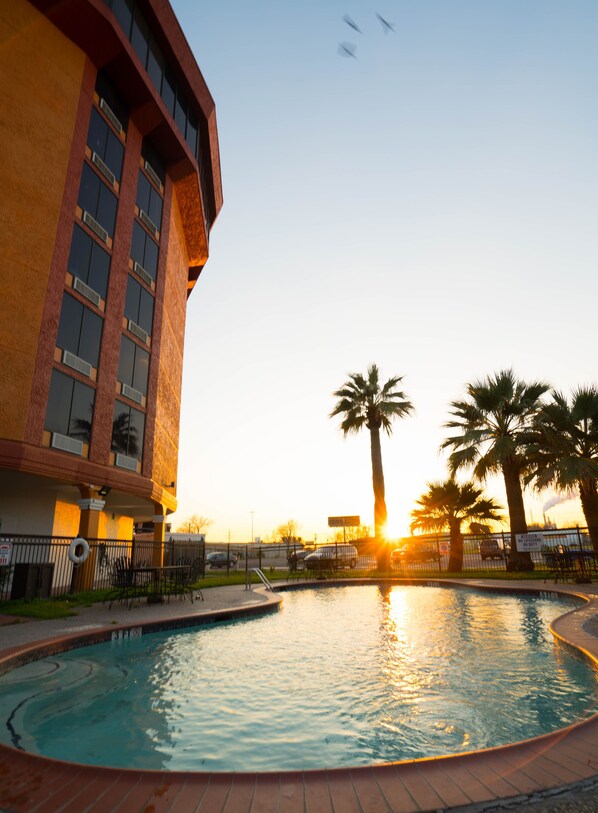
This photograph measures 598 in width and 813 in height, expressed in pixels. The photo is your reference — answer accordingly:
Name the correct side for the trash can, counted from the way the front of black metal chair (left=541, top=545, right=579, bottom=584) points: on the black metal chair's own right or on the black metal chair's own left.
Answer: on the black metal chair's own right

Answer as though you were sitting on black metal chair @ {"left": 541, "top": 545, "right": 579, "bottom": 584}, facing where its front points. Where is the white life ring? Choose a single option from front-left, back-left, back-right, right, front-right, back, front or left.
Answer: right

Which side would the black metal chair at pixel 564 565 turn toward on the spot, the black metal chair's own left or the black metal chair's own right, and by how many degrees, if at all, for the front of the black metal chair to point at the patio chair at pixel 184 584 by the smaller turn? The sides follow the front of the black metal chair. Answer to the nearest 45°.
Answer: approximately 90° to the black metal chair's own right

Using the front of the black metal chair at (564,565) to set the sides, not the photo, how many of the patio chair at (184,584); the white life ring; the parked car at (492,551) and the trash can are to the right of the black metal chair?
3

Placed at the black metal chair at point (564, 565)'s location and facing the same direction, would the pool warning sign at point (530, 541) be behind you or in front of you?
behind

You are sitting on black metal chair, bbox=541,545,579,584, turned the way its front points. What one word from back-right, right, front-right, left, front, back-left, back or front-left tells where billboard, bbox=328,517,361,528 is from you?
back

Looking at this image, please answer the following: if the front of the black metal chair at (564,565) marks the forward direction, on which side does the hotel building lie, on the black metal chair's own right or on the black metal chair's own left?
on the black metal chair's own right
